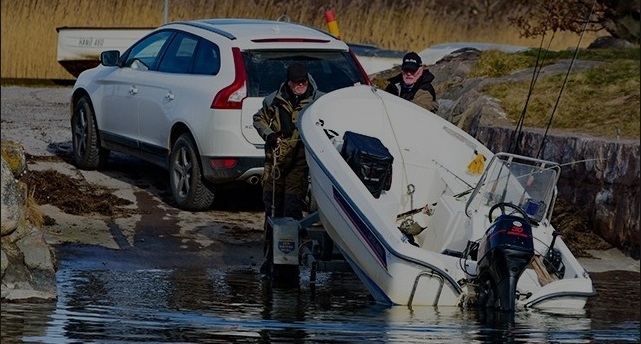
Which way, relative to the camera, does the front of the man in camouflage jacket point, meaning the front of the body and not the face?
toward the camera

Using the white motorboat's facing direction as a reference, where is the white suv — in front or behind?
in front

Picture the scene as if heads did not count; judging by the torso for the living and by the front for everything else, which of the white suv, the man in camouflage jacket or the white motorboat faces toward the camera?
the man in camouflage jacket

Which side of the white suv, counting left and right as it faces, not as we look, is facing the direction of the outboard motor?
back

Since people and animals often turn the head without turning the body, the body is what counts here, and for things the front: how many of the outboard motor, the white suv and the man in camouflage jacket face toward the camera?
1

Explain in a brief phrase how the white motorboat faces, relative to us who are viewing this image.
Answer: facing away from the viewer and to the left of the viewer

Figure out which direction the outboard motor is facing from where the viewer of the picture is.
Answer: facing away from the viewer and to the left of the viewer

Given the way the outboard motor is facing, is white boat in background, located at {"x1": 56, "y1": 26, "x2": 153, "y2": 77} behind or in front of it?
in front

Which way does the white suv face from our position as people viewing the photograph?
facing away from the viewer and to the left of the viewer

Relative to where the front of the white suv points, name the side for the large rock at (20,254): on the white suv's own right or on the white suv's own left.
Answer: on the white suv's own left

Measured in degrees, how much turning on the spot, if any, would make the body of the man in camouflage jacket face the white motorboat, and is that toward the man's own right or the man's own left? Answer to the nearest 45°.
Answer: approximately 45° to the man's own left

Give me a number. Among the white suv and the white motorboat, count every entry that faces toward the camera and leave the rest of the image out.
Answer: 0

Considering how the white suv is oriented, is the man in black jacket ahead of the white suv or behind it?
behind
